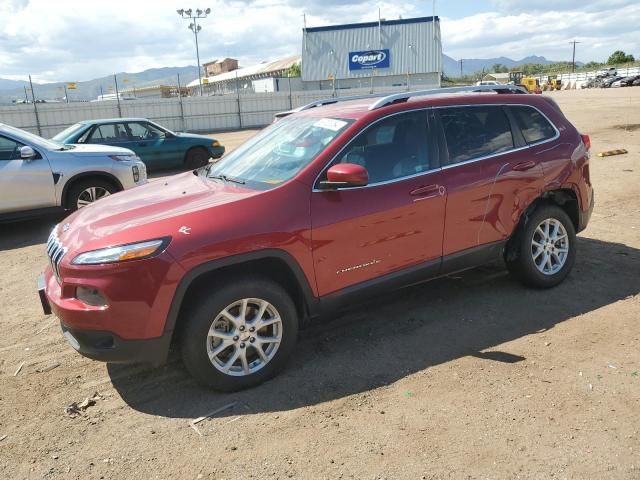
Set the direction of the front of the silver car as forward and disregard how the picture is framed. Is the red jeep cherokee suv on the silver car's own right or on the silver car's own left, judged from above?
on the silver car's own right

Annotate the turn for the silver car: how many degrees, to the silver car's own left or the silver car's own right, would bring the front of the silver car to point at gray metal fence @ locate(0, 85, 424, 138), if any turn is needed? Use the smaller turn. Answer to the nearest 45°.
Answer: approximately 90° to the silver car's own left

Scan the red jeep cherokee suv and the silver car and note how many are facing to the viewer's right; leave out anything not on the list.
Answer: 1

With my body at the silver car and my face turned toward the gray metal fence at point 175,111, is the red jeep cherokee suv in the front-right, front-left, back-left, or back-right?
back-right

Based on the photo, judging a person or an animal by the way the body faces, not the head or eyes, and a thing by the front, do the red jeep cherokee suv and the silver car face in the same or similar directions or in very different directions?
very different directions

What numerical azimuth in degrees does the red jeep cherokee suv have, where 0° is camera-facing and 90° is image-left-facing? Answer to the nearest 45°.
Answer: approximately 45°

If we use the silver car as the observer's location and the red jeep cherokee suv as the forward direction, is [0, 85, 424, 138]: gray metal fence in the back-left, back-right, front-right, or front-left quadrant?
back-left

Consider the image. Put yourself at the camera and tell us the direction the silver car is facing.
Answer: facing to the right of the viewer

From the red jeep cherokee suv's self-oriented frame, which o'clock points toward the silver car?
The silver car is roughly at 3 o'clock from the red jeep cherokee suv.

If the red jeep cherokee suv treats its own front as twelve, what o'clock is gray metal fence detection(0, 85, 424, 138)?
The gray metal fence is roughly at 4 o'clock from the red jeep cherokee suv.
